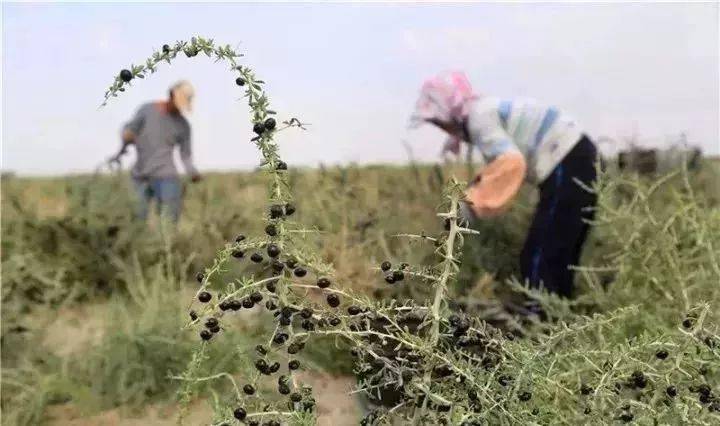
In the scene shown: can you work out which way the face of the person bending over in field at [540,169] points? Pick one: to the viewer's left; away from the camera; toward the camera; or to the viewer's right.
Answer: to the viewer's left

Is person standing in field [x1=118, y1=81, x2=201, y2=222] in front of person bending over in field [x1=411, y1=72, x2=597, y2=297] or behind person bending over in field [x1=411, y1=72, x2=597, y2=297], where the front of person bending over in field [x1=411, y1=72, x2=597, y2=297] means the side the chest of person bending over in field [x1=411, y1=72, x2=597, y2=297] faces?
in front

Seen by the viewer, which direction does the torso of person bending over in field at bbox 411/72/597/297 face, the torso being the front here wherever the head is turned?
to the viewer's left
